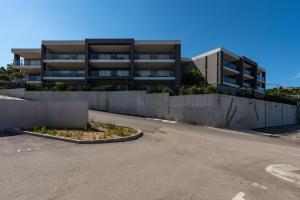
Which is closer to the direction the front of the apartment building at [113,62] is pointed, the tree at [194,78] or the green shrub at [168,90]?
the green shrub

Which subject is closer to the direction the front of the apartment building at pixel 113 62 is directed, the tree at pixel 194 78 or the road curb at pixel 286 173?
the road curb

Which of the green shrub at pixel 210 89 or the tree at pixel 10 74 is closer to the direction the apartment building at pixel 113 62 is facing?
the green shrub

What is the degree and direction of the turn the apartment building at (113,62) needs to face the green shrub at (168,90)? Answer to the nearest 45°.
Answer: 0° — it already faces it

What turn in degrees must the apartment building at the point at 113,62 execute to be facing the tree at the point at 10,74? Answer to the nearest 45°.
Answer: approximately 90° to its right

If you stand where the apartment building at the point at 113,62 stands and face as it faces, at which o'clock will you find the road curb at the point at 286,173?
The road curb is roughly at 12 o'clock from the apartment building.

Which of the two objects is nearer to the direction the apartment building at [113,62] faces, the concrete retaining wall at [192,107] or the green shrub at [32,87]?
the concrete retaining wall

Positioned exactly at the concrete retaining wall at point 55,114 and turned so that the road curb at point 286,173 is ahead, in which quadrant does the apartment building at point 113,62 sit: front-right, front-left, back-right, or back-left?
back-left

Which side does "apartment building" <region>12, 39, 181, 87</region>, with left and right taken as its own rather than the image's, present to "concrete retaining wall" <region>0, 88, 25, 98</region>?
right

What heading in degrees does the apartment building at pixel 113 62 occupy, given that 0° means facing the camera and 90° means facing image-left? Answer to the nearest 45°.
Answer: approximately 0°

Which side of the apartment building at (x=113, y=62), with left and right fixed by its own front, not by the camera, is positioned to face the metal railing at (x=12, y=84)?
right
